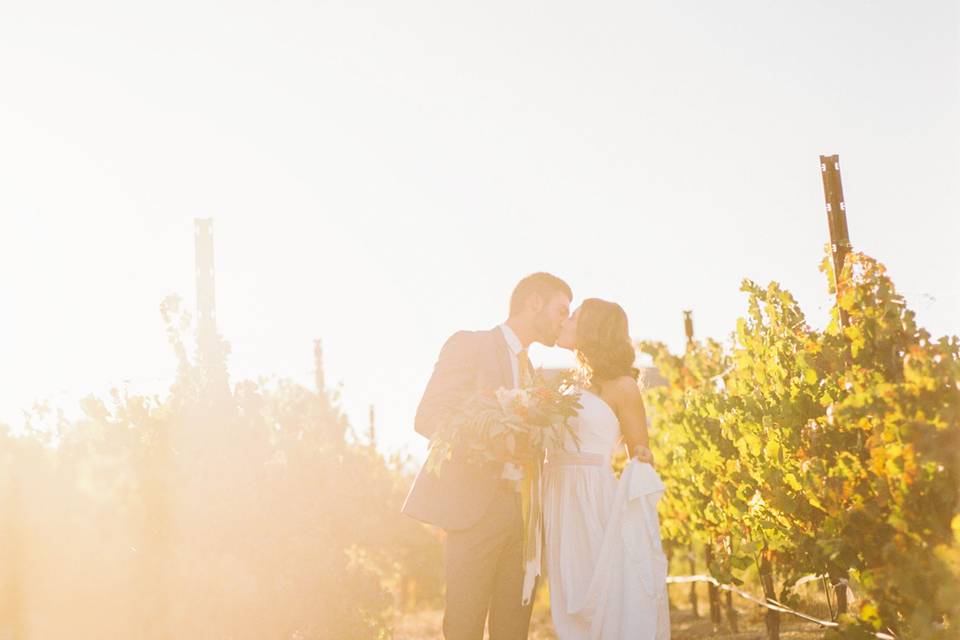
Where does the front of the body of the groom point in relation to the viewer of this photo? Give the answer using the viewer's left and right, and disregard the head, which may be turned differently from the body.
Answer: facing the viewer and to the right of the viewer

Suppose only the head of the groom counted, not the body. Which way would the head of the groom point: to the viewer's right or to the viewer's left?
to the viewer's right

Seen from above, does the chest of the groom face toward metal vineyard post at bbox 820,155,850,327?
no

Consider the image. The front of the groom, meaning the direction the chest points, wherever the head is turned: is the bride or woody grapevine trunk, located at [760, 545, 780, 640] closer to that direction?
the bride
